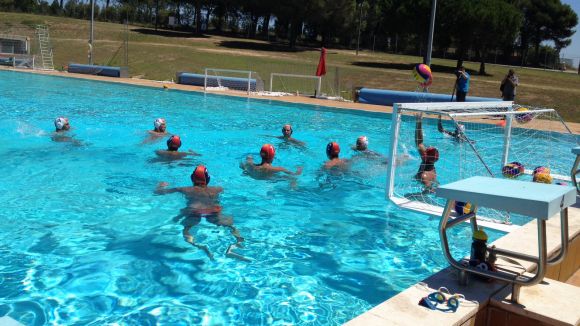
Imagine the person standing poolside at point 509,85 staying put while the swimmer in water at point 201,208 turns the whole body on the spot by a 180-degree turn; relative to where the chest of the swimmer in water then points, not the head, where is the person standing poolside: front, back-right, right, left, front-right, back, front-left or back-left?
back-left

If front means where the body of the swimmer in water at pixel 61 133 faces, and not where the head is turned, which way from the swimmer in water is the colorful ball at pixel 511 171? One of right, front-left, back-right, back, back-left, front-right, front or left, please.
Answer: front-right

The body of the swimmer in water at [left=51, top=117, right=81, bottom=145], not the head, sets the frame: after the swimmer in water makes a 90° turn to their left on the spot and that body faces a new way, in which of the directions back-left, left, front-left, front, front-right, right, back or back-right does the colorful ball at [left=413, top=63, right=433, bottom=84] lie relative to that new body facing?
back-right

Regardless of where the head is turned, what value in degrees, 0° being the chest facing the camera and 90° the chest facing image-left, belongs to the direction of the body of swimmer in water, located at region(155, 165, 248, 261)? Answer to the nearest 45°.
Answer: approximately 180°

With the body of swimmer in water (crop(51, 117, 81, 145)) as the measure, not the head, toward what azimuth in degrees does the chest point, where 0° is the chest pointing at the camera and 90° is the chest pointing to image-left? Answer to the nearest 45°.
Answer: approximately 270°

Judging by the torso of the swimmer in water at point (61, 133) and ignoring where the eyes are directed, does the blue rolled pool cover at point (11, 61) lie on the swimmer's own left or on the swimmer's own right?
on the swimmer's own left

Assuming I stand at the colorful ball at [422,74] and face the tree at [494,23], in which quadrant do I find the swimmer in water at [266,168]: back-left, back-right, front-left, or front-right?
back-left

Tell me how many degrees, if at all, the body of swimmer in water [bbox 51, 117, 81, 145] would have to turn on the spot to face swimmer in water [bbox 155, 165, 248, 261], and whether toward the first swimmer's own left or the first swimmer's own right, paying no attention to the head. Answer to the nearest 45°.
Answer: approximately 90° to the first swimmer's own right

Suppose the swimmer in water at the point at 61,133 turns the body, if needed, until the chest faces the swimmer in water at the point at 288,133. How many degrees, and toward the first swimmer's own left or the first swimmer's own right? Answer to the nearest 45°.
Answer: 0° — they already face them

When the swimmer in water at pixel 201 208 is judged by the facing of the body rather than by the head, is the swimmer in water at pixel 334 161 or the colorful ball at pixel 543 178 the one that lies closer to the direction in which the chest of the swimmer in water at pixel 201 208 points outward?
the swimmer in water

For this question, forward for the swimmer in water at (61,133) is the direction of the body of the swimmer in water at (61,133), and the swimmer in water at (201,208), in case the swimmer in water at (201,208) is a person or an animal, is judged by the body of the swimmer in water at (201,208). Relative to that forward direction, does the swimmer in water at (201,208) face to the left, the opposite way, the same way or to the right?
to the left

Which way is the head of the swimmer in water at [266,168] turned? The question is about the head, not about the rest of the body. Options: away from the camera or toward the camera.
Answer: away from the camera

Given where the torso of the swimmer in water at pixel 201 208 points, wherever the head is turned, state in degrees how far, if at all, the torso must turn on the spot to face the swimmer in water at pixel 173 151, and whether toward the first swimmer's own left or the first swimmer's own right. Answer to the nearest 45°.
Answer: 0° — they already face them

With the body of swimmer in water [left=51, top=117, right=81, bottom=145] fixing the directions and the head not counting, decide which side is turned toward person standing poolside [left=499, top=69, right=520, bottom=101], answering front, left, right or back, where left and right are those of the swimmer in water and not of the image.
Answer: front

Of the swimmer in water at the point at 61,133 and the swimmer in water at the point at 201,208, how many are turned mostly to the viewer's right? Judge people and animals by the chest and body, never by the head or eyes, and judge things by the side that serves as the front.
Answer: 1
